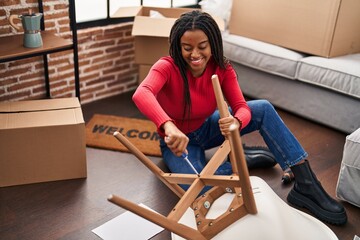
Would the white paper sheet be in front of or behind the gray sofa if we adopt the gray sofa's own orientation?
in front

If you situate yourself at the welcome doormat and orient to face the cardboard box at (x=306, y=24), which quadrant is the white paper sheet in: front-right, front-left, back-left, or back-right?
back-right

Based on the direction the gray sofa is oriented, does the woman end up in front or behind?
in front

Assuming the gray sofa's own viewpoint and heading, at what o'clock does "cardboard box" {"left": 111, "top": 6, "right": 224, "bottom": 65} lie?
The cardboard box is roughly at 1 o'clock from the gray sofa.

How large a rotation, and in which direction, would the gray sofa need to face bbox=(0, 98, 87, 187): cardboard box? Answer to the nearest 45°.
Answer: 0° — it already faces it

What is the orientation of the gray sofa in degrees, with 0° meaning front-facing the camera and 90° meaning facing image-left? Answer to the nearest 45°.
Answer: approximately 45°

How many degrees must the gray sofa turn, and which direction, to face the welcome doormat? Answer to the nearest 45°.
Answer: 0° — it already faces it

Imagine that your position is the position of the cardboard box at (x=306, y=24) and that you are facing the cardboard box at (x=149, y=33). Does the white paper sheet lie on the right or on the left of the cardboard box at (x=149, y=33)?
left
